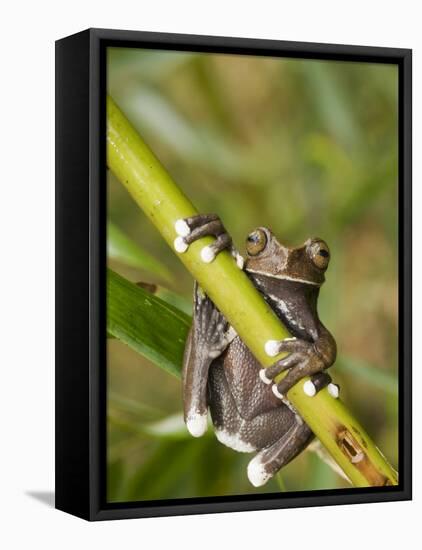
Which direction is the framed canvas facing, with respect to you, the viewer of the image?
facing the viewer and to the right of the viewer
